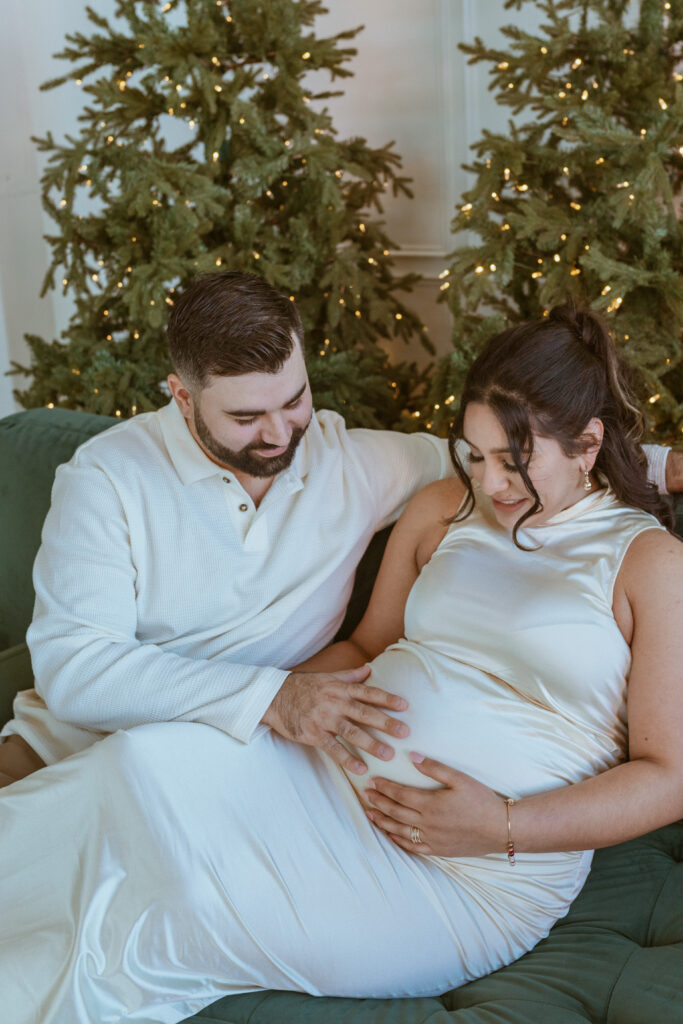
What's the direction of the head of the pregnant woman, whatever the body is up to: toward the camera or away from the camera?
toward the camera

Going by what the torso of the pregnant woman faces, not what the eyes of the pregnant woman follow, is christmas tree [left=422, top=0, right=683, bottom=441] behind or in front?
behind

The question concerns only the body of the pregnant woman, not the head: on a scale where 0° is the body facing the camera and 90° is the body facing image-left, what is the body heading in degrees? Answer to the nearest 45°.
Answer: approximately 45°

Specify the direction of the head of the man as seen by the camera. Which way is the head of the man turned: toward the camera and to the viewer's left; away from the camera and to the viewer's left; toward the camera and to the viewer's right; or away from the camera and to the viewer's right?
toward the camera and to the viewer's right

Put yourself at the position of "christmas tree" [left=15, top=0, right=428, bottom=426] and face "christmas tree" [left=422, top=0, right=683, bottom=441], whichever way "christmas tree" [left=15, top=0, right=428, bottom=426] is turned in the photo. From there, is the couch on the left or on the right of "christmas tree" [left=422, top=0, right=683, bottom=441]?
right
